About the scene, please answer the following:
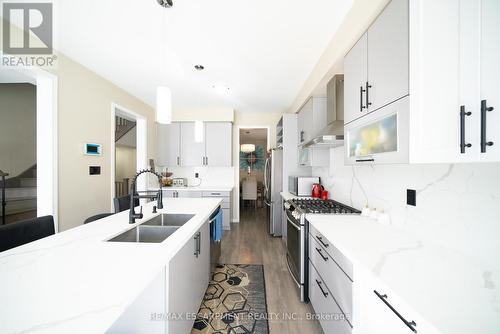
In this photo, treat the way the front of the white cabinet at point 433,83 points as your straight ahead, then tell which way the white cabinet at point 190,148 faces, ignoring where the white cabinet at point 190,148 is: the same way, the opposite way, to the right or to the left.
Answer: to the left

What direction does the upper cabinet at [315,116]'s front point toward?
to the viewer's left

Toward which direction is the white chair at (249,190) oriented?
away from the camera

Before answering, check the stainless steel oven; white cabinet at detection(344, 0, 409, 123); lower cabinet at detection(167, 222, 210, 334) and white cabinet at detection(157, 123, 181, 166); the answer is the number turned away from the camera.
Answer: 0

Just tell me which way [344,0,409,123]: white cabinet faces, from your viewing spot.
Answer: facing the viewer and to the left of the viewer

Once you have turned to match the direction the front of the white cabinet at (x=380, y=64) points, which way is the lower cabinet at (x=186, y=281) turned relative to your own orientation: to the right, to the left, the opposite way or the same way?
the opposite way

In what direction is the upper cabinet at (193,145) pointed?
toward the camera

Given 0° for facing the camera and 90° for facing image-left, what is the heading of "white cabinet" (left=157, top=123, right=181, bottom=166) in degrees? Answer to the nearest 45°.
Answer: approximately 0°

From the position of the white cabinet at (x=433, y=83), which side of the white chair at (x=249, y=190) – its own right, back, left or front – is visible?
back

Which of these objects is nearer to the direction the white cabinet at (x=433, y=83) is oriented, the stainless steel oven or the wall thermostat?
the wall thermostat

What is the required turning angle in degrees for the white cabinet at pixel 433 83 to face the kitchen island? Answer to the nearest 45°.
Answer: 0° — it already faces it

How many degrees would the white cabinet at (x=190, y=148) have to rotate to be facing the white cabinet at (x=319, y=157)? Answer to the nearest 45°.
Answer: approximately 45° to its left

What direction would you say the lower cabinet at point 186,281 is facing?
to the viewer's right

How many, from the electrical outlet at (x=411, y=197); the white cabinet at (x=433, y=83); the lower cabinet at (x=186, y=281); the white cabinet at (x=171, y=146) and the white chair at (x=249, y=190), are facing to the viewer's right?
1

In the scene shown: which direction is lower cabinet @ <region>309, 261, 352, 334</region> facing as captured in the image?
to the viewer's left

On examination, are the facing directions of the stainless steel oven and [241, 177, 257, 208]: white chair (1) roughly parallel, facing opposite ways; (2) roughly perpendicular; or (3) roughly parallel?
roughly perpendicular

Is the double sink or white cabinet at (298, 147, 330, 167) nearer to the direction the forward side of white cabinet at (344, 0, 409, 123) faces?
the double sink
